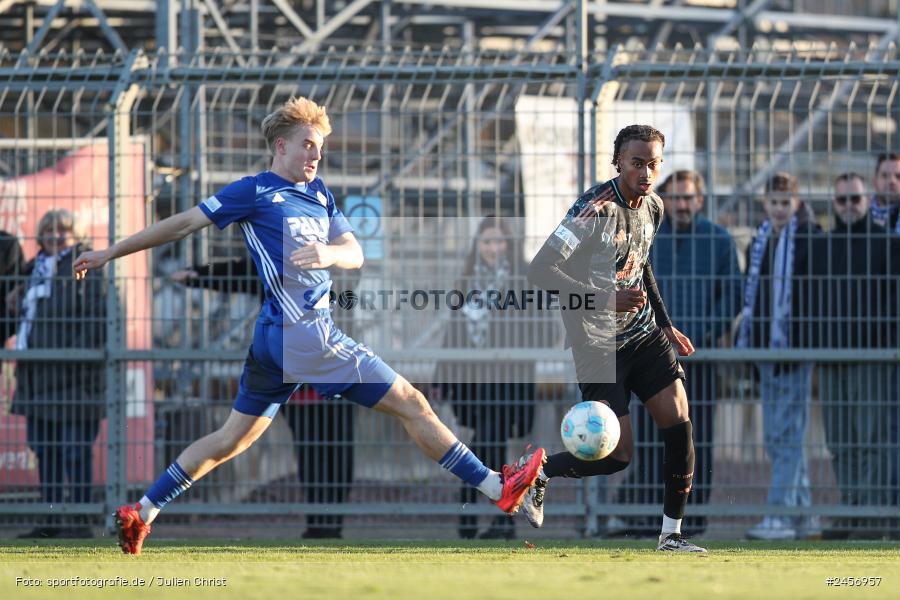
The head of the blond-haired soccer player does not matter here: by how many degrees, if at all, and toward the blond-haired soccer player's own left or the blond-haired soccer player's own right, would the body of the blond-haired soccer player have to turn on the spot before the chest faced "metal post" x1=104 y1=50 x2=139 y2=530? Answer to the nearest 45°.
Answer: approximately 180°

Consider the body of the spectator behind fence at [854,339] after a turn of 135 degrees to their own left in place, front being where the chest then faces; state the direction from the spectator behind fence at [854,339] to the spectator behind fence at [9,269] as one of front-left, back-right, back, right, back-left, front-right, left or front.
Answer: back-left

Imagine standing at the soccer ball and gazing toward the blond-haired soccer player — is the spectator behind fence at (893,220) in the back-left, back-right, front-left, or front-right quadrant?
back-right

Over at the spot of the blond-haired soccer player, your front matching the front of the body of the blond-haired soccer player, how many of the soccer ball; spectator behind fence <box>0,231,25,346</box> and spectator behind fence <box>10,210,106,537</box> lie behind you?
2

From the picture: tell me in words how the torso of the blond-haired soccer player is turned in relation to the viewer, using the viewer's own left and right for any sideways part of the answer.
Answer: facing the viewer and to the right of the viewer

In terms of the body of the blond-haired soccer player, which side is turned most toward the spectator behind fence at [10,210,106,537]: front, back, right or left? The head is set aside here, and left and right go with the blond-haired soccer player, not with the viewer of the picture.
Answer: back

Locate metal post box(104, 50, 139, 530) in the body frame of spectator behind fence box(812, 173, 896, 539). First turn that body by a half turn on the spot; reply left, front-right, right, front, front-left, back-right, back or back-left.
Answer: left

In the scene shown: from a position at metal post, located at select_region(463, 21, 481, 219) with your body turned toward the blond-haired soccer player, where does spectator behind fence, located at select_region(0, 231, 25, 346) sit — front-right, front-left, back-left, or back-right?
front-right

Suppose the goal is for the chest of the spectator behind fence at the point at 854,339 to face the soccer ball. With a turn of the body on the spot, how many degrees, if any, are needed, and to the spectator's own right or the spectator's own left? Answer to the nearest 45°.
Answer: approximately 45° to the spectator's own right

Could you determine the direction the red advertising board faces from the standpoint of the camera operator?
facing the viewer

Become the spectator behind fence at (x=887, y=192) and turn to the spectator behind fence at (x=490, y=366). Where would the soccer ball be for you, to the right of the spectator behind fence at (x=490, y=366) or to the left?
left

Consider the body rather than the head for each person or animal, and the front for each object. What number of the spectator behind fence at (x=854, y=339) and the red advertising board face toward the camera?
2

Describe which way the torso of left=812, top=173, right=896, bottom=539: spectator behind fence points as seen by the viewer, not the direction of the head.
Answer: toward the camera

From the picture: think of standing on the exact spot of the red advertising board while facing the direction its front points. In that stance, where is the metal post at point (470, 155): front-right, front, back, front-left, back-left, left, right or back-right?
left

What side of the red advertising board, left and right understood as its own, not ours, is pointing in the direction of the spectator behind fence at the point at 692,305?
left
